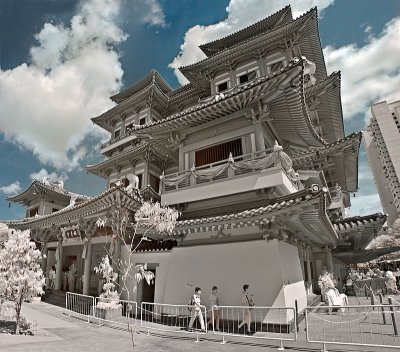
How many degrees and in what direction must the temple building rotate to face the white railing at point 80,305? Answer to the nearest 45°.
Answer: approximately 45° to its right
